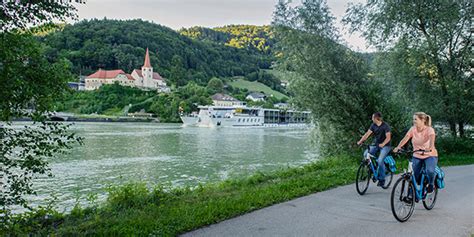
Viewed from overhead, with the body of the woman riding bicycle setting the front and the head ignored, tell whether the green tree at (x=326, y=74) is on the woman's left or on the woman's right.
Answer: on the woman's right

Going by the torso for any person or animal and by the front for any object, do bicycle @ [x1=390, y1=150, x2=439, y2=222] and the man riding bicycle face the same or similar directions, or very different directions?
same or similar directions

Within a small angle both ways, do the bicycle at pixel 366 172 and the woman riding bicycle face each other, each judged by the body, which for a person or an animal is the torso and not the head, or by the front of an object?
no

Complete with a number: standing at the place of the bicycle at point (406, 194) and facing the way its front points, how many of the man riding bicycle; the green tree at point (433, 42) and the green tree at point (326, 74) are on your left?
0

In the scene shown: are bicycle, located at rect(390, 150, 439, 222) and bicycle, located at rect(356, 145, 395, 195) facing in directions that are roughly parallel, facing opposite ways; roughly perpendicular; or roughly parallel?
roughly parallel

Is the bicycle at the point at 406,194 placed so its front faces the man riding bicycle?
no

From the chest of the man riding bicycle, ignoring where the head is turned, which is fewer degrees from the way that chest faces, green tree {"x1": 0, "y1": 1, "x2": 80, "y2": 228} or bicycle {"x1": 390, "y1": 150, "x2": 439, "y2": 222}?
the green tree

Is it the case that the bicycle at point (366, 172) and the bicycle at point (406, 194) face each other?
no

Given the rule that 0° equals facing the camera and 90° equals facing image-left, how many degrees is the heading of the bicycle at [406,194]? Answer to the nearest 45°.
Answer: approximately 45°

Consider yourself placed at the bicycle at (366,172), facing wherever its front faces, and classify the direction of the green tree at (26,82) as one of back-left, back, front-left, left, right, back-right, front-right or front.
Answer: front

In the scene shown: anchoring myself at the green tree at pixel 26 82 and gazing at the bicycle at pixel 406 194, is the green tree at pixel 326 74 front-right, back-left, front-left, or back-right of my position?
front-left

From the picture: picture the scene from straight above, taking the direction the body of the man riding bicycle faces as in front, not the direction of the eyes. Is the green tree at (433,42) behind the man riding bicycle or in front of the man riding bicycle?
behind

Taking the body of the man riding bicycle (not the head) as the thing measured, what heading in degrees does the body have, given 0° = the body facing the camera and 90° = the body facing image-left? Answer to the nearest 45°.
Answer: approximately 45°

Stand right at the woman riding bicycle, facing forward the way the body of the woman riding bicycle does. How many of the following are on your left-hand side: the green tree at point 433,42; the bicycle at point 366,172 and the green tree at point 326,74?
0
